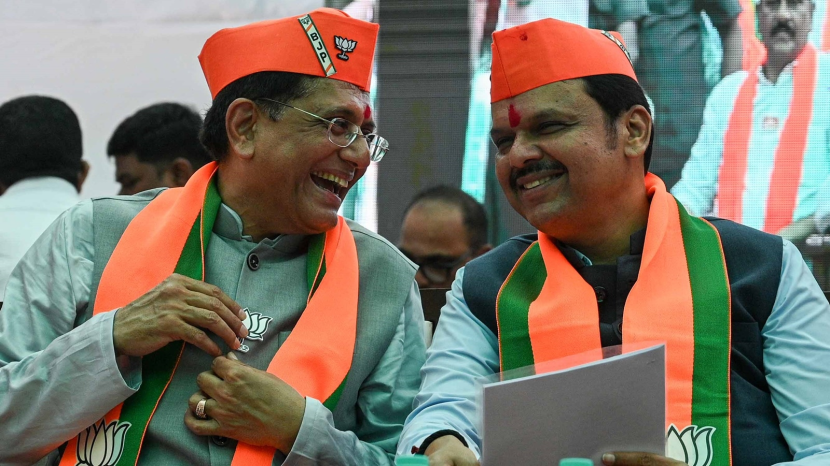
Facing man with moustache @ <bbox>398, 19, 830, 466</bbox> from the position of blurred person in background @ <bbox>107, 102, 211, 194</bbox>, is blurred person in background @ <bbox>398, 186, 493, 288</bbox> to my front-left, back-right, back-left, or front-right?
front-left

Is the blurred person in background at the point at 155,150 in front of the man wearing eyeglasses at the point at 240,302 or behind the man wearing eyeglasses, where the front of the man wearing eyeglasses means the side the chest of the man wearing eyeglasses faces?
behind

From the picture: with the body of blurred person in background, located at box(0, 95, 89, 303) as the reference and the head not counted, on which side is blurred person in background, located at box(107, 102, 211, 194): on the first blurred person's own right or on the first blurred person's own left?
on the first blurred person's own right

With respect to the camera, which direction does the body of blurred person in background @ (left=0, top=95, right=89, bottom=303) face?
away from the camera

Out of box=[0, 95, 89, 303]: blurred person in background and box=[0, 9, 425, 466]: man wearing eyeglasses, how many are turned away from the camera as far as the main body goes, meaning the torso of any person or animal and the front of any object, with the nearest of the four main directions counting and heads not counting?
1

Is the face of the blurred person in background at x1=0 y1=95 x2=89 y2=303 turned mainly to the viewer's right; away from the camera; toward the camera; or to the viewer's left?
away from the camera

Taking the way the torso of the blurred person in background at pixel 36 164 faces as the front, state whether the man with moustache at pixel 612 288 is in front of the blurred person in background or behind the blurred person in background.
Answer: behind

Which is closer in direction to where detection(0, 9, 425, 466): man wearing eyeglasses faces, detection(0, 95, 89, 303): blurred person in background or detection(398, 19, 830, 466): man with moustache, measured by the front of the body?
the man with moustache

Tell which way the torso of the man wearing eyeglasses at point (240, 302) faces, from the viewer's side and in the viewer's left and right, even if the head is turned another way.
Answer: facing the viewer and to the right of the viewer

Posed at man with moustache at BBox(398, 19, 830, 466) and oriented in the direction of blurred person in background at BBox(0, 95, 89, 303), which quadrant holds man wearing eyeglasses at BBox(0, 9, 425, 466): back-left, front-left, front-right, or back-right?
front-left

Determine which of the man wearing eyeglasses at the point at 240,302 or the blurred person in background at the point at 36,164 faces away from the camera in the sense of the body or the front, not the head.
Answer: the blurred person in background

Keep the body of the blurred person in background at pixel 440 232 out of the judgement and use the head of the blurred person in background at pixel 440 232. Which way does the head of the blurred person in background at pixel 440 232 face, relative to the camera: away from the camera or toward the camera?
toward the camera

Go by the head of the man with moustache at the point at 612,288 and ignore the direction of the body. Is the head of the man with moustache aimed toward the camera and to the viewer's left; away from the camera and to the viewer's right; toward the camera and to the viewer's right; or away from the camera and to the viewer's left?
toward the camera and to the viewer's left
